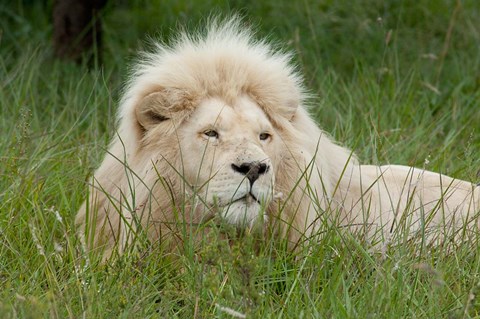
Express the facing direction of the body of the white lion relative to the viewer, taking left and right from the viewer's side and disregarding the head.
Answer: facing the viewer and to the left of the viewer
